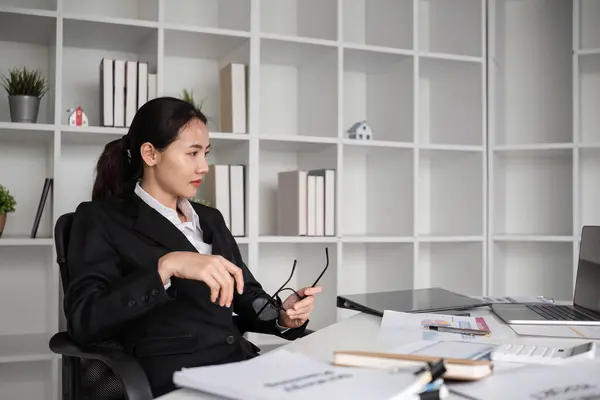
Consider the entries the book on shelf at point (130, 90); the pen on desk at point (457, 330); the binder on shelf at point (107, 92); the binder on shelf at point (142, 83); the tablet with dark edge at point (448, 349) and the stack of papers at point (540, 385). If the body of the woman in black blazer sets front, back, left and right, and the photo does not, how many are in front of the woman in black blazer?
3

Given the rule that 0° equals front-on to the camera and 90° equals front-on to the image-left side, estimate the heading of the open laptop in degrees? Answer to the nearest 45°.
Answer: approximately 90°

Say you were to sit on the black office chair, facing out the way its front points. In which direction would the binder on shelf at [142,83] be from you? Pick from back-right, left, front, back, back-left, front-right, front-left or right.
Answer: back-left

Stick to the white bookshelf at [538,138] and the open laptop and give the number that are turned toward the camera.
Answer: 1

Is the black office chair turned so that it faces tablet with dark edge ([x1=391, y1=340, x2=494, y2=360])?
yes

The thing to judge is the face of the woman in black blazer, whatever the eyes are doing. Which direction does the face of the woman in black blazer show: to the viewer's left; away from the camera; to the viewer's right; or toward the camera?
to the viewer's right

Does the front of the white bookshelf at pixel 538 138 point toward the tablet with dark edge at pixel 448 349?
yes

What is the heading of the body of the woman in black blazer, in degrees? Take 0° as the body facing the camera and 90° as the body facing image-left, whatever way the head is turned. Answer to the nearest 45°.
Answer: approximately 315°

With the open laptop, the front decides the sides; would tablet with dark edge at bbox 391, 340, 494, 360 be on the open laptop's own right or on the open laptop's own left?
on the open laptop's own left

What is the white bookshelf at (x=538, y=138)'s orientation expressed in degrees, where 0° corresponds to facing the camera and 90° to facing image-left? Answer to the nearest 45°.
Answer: approximately 0°

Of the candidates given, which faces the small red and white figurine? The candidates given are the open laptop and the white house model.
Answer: the open laptop

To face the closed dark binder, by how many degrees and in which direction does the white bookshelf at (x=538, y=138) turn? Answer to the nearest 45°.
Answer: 0° — it already faces it
